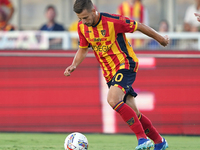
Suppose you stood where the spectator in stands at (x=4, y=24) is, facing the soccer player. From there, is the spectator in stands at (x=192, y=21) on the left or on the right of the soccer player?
left

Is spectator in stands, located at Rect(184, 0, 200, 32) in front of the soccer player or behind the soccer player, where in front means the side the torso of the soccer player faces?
behind
